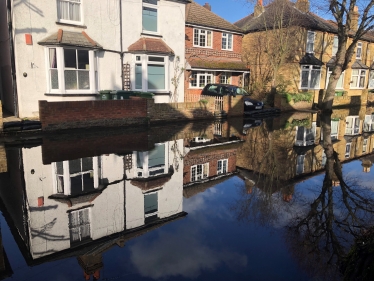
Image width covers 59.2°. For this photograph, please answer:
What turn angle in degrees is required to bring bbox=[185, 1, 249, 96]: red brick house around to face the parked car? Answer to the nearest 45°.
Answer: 0° — it already faces it

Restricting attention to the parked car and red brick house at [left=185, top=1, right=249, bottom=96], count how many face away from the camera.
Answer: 0

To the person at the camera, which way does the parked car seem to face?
facing the viewer and to the right of the viewer
